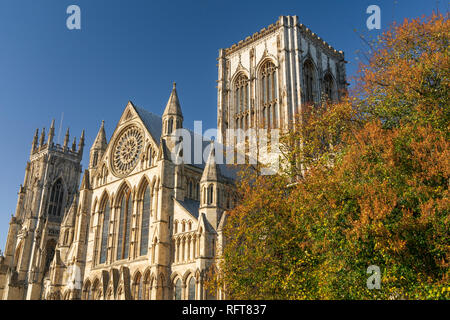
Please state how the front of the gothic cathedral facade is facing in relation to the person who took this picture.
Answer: facing the viewer and to the left of the viewer

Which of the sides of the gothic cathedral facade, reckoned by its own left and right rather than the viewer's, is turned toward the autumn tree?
left
